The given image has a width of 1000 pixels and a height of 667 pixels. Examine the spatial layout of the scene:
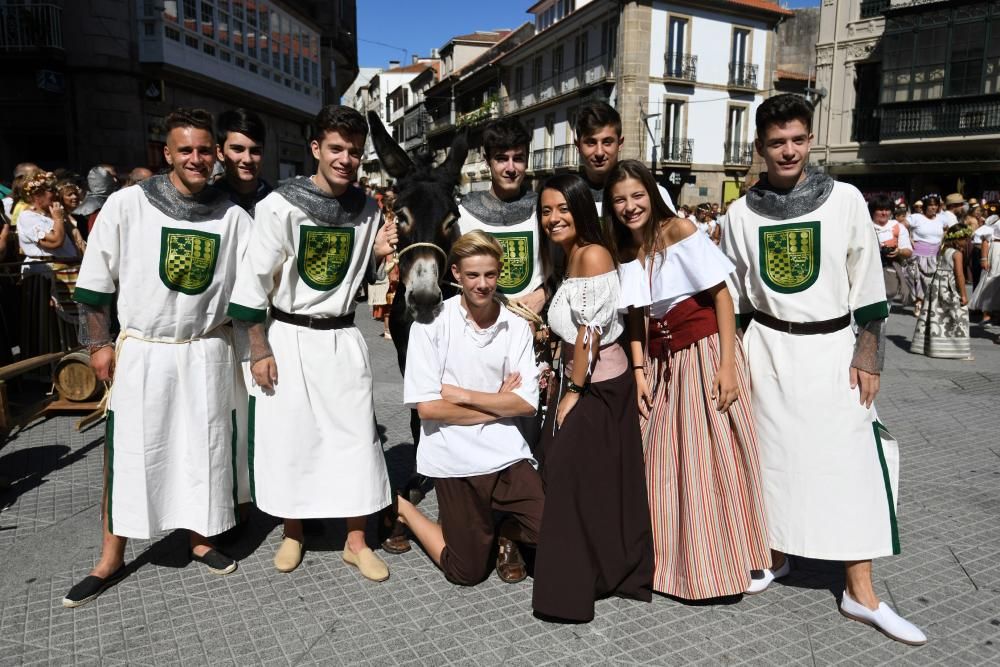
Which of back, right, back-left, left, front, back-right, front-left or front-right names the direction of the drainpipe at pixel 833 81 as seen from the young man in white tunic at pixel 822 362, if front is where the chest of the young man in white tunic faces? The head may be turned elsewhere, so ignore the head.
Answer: back

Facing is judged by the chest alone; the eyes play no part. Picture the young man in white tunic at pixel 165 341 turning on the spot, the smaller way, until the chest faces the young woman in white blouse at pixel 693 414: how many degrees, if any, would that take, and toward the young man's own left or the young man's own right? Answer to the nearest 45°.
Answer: approximately 45° to the young man's own left

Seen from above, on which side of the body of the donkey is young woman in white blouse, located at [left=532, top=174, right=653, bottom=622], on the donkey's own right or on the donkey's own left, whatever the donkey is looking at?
on the donkey's own left

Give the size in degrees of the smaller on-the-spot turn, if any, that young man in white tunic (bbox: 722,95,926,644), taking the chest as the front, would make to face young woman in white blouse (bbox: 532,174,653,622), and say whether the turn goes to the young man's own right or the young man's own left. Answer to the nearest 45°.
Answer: approximately 90° to the young man's own right

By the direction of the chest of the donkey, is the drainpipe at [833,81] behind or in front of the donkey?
behind

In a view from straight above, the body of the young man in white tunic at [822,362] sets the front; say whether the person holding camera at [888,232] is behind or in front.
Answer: behind

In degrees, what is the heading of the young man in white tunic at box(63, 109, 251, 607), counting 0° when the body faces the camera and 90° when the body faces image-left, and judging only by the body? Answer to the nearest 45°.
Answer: approximately 0°

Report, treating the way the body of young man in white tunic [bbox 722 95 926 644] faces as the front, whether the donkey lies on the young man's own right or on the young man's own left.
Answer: on the young man's own right

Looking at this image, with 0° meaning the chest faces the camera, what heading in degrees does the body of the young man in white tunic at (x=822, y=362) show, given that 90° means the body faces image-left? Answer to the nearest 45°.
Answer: approximately 0°

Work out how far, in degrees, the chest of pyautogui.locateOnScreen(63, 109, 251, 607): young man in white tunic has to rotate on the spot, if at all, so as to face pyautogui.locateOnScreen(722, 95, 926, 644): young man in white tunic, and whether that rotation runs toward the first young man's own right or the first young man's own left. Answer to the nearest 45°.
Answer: approximately 45° to the first young man's own left

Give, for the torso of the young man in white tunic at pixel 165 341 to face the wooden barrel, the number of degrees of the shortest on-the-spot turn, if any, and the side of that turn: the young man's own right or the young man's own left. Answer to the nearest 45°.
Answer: approximately 180°

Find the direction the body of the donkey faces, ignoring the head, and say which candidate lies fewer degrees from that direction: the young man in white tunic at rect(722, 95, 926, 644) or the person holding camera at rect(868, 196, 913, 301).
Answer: the young man in white tunic
